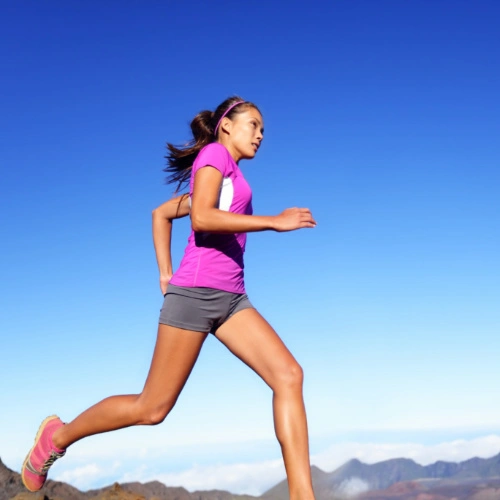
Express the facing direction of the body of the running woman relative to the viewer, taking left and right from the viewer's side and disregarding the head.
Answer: facing to the right of the viewer
